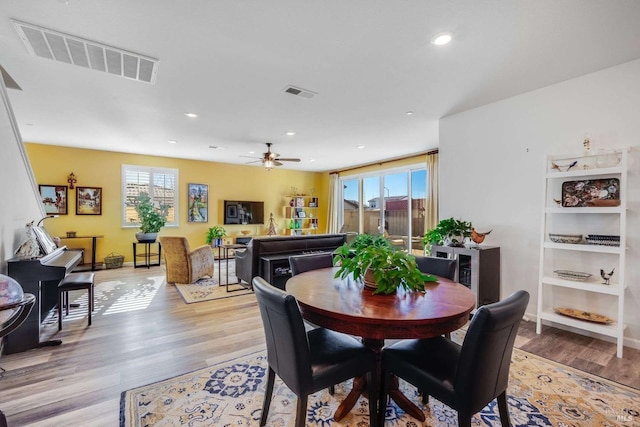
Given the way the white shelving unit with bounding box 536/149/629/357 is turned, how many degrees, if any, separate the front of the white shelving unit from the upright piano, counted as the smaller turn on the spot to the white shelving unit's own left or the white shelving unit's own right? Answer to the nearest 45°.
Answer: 0° — it already faces it

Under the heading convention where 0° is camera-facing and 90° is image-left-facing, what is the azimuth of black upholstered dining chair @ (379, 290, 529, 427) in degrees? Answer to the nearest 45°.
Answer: approximately 135°

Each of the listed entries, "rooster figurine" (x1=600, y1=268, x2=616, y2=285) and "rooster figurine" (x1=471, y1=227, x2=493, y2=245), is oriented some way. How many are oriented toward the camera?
0

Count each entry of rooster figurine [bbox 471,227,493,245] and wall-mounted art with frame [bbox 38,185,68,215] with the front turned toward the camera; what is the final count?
1

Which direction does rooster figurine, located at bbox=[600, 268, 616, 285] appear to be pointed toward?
to the viewer's left

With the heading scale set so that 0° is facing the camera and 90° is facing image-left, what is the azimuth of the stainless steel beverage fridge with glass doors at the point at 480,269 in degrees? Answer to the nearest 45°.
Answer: approximately 45°

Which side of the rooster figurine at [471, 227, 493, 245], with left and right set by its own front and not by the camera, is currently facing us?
left

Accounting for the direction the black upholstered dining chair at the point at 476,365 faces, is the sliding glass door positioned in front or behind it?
in front

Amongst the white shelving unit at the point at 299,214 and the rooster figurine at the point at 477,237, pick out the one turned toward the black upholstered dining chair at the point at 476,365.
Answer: the white shelving unit

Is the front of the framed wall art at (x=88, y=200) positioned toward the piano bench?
yes
